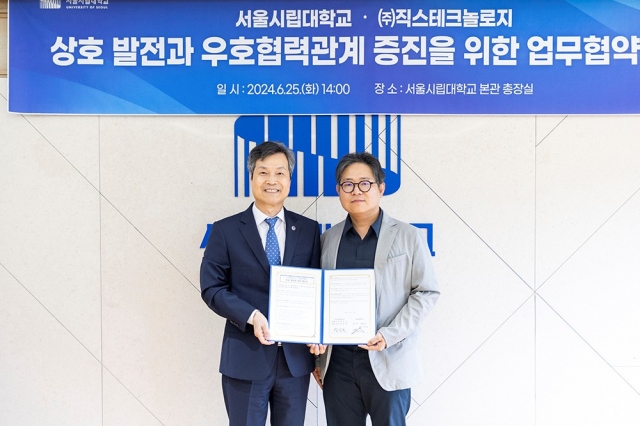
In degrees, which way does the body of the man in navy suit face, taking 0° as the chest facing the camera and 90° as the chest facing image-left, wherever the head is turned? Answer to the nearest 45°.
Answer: approximately 0°

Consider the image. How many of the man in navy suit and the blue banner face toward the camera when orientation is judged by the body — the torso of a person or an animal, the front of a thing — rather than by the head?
2
